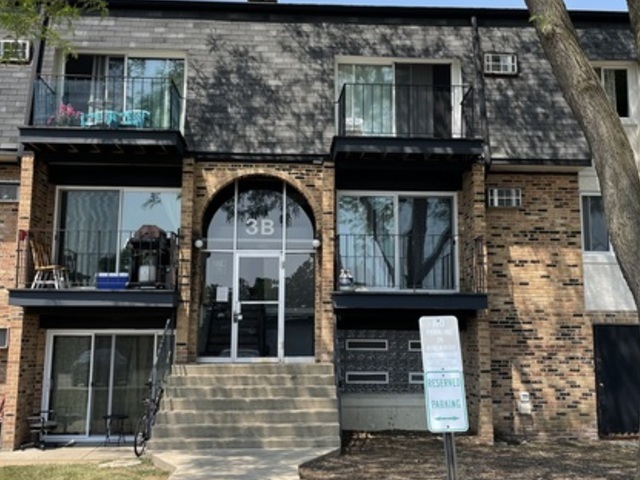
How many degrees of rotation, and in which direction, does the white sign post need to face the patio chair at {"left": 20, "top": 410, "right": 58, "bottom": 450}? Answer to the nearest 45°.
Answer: approximately 135° to its right

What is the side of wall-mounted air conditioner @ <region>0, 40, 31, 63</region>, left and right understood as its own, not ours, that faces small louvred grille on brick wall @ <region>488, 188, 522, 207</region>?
left

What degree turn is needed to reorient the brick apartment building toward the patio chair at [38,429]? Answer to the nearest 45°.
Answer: approximately 90° to its right

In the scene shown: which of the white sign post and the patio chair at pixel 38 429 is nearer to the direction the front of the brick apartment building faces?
the white sign post

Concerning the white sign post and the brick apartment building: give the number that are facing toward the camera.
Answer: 2

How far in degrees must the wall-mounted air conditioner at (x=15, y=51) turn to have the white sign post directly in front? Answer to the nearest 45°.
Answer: approximately 45° to its left
